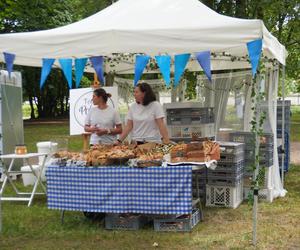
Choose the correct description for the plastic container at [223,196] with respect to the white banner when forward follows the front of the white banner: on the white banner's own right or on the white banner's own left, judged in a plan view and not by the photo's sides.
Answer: on the white banner's own left

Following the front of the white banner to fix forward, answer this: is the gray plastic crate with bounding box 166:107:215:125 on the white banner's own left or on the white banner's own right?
on the white banner's own left

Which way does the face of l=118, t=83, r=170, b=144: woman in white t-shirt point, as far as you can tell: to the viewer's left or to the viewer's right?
to the viewer's left

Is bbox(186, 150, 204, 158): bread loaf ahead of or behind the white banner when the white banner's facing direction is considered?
ahead

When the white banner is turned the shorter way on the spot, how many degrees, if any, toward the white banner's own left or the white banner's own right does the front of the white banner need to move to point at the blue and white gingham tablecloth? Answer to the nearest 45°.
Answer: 0° — it already faces it

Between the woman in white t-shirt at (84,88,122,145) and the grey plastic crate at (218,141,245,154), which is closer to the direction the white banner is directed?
the woman in white t-shirt

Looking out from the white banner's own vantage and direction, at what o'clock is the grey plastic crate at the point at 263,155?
The grey plastic crate is roughly at 10 o'clock from the white banner.

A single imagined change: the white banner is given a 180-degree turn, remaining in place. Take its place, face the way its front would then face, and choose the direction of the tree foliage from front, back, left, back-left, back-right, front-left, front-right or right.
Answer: front

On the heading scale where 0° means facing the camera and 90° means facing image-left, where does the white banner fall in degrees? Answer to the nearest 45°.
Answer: approximately 0°

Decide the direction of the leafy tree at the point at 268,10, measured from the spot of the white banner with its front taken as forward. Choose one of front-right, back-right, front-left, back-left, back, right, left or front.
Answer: back-left

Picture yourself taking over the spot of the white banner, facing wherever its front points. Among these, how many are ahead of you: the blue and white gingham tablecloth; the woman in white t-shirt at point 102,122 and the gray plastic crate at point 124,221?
3

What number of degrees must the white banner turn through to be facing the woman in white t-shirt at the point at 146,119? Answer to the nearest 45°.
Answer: approximately 45° to its left

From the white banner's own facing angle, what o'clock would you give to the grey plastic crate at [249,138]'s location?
The grey plastic crate is roughly at 10 o'clock from the white banner.

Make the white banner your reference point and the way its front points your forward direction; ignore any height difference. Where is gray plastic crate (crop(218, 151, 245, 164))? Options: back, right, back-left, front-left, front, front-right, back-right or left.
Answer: front-left

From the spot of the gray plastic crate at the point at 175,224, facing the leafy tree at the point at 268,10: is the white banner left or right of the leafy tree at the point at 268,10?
left
